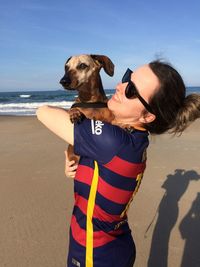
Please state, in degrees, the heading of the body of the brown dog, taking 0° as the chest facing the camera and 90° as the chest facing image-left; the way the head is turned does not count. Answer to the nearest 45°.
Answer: approximately 45°
